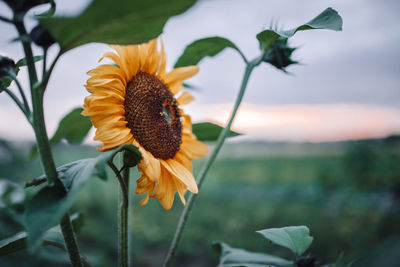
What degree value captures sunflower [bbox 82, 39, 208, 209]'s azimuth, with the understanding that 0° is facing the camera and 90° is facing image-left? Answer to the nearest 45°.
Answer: approximately 315°
